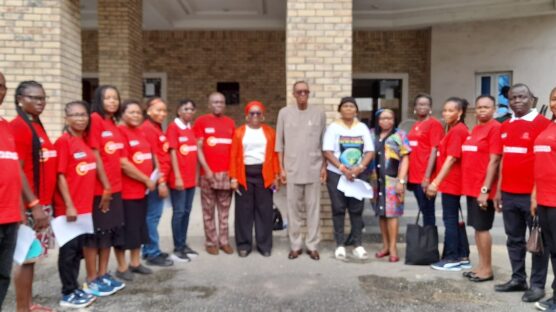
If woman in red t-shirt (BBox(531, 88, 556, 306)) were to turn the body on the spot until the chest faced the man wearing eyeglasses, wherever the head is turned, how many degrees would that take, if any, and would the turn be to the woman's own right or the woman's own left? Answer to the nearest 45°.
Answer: approximately 45° to the woman's own right

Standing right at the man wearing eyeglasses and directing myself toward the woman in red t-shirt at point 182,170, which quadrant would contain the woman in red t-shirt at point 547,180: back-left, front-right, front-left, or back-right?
back-left

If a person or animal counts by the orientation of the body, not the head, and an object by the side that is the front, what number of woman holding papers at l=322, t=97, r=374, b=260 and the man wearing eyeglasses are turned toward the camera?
2

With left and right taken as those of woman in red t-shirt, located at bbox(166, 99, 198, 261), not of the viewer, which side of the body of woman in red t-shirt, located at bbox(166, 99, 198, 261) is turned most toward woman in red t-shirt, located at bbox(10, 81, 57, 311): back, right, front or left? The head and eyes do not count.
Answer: right

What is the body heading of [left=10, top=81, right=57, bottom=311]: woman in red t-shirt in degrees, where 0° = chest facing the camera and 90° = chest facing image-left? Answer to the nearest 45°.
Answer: approximately 315°

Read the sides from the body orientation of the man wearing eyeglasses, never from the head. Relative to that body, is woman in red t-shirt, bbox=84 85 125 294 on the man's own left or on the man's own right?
on the man's own right

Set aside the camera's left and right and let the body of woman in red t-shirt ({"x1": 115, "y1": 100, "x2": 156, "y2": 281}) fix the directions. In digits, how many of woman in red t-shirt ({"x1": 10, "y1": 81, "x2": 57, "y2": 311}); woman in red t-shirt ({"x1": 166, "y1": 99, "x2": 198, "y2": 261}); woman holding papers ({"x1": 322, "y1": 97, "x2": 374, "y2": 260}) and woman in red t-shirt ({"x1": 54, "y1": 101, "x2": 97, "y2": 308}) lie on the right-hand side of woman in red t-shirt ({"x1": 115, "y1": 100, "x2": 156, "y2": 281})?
2

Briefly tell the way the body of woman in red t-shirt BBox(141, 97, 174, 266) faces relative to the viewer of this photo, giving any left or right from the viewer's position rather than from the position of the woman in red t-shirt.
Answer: facing the viewer and to the right of the viewer
